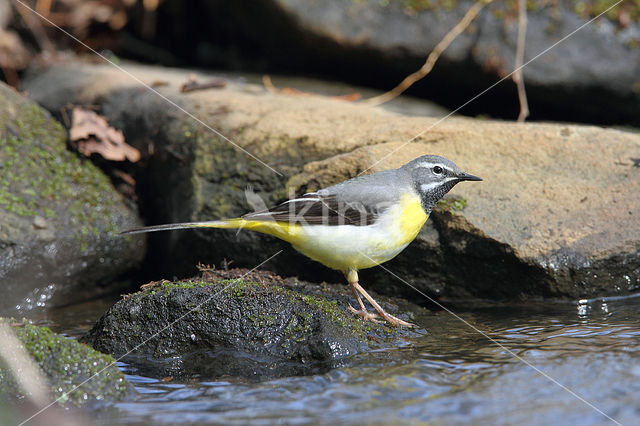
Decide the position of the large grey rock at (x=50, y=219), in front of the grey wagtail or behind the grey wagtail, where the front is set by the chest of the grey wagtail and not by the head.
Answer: behind

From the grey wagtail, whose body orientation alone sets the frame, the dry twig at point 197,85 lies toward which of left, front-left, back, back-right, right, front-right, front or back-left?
back-left

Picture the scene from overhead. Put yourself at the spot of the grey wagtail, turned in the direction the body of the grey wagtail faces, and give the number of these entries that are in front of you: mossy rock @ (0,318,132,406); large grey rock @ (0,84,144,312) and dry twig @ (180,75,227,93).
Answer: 0

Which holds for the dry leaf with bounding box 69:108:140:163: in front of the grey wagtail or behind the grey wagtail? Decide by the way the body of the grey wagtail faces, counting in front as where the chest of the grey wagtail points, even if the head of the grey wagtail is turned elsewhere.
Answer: behind

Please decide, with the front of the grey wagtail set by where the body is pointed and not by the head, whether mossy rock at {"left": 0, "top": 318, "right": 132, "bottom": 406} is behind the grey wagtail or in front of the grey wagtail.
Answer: behind

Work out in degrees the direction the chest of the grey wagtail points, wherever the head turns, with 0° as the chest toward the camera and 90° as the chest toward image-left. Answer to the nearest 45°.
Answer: approximately 270°

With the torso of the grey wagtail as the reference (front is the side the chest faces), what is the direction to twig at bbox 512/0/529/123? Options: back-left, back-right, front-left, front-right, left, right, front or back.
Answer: front-left

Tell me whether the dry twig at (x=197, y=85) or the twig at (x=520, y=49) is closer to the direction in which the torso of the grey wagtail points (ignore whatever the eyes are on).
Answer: the twig at (x=520, y=49)

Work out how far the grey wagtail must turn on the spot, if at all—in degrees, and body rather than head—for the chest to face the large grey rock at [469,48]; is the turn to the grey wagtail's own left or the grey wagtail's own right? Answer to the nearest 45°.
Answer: approximately 45° to the grey wagtail's own left
